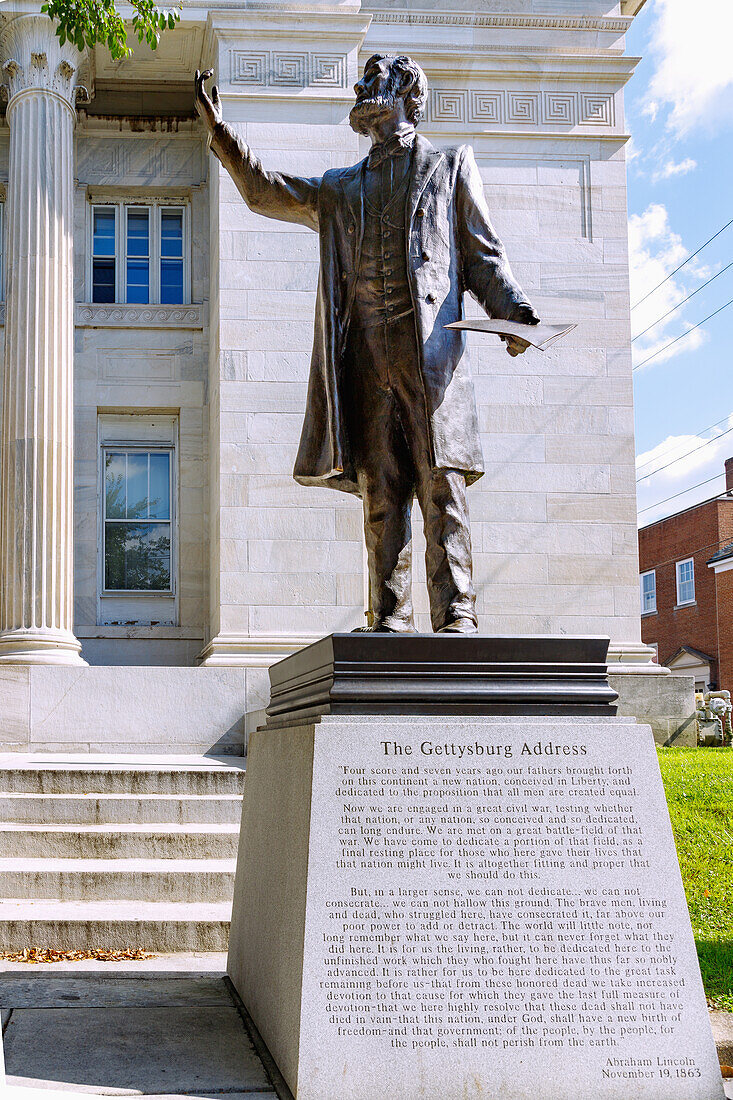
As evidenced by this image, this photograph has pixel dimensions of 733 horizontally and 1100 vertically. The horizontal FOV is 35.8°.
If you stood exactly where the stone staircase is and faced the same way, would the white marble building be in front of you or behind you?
behind

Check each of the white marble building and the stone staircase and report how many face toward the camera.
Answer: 2

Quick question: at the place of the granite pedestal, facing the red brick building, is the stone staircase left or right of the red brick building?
left

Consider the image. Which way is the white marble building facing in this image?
toward the camera

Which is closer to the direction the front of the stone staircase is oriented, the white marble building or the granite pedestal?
the granite pedestal

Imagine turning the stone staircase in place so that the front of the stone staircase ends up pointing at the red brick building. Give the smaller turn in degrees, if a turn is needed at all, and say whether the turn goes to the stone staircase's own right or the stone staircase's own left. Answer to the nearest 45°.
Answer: approximately 135° to the stone staircase's own left

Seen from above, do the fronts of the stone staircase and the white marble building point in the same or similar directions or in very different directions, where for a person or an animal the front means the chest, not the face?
same or similar directions

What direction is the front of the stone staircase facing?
toward the camera

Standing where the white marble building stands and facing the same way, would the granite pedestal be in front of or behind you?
in front

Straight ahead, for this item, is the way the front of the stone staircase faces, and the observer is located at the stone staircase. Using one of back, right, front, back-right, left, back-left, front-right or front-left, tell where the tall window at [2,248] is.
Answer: back

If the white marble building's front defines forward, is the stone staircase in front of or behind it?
in front

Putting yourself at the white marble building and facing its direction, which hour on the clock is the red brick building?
The red brick building is roughly at 7 o'clock from the white marble building.
